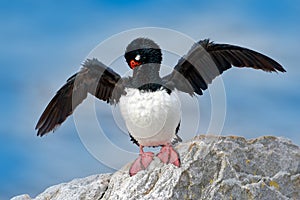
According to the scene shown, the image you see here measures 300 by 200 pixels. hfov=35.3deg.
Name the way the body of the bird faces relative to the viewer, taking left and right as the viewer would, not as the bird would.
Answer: facing the viewer
